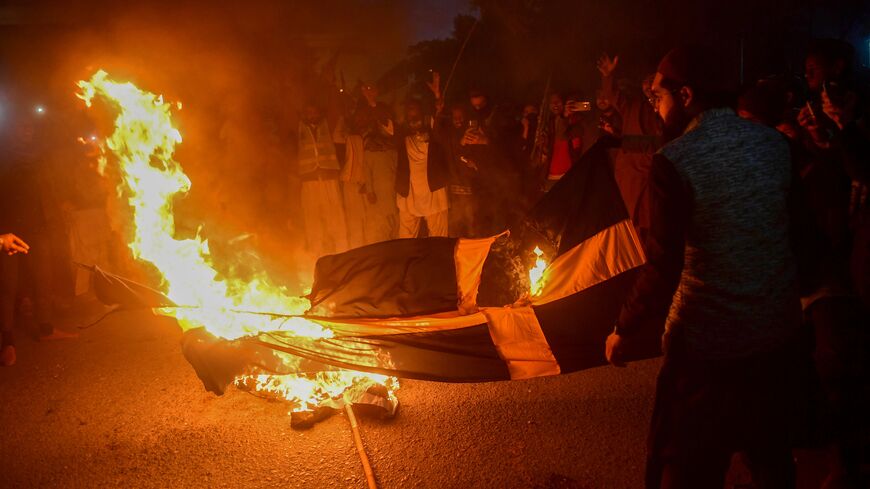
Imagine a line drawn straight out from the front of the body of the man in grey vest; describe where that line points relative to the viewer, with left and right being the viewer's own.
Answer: facing away from the viewer and to the left of the viewer

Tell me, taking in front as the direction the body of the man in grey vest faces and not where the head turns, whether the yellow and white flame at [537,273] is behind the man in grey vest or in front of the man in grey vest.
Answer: in front

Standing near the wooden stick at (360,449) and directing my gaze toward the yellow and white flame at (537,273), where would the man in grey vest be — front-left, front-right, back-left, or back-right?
front-right

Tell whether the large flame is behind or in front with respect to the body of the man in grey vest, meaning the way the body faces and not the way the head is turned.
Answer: in front

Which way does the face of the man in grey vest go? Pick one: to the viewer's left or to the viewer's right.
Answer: to the viewer's left

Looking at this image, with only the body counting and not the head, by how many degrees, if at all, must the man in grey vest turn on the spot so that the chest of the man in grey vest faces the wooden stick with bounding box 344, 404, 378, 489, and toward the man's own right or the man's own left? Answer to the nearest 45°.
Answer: approximately 45° to the man's own left
